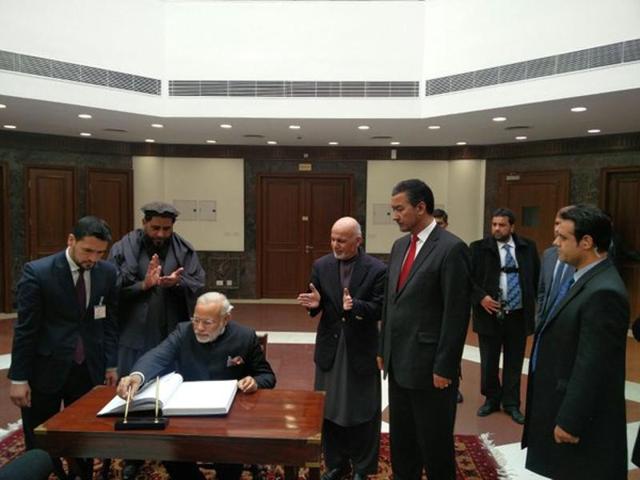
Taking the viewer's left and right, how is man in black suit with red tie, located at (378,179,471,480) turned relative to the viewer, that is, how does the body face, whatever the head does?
facing the viewer and to the left of the viewer

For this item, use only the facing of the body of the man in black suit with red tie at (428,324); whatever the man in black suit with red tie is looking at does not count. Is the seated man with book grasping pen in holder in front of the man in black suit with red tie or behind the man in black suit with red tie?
in front

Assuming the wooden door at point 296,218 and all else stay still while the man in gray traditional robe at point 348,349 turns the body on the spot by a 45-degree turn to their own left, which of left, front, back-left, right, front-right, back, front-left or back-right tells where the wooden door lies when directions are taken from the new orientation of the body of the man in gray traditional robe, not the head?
back

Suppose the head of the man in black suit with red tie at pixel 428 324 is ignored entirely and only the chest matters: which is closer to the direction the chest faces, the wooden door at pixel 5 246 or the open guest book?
the open guest book

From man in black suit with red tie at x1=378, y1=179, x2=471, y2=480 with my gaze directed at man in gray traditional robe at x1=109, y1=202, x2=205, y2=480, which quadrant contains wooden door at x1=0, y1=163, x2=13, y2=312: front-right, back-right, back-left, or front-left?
front-right

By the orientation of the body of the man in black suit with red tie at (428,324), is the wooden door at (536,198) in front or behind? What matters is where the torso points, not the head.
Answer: behind

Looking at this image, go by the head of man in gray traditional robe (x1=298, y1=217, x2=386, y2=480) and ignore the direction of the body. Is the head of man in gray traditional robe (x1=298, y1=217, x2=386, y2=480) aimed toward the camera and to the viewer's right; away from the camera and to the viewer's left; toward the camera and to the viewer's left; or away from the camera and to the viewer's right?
toward the camera and to the viewer's left

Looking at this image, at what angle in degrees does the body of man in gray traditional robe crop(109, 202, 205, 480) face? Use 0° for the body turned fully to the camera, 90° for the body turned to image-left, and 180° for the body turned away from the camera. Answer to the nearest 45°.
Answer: approximately 0°

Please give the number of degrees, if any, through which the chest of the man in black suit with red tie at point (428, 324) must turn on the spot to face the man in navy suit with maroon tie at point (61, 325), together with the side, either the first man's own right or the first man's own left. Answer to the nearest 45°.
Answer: approximately 45° to the first man's own right

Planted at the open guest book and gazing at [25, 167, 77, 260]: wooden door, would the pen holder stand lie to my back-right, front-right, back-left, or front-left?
back-left

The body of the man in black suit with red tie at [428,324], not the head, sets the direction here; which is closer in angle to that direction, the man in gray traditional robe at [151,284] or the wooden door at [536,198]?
the man in gray traditional robe

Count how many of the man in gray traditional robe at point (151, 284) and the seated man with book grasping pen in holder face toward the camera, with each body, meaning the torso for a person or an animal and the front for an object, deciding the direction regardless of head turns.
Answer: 2

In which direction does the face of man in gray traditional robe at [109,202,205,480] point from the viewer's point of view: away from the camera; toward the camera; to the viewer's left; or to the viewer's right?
toward the camera

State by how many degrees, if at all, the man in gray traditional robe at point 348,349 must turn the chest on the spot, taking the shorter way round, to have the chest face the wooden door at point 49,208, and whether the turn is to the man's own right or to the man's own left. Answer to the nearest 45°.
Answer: approximately 90° to the man's own right

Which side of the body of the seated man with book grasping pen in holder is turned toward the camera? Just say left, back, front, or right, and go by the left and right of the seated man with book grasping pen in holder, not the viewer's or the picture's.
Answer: front

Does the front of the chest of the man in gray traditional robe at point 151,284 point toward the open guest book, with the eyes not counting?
yes

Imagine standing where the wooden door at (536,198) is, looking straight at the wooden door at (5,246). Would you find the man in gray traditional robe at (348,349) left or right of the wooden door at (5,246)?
left
